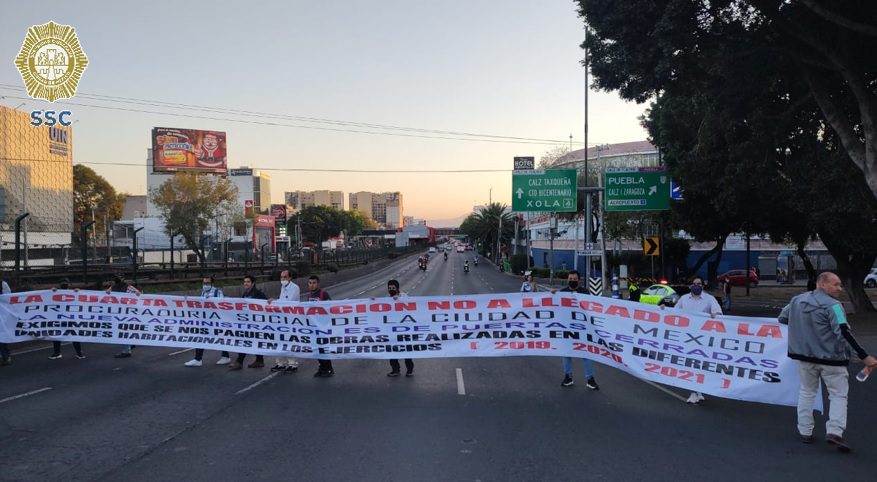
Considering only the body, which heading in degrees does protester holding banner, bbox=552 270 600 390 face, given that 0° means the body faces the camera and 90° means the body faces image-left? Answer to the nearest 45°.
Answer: approximately 0°

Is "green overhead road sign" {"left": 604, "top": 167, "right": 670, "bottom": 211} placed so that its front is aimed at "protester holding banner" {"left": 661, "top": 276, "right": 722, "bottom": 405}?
yes

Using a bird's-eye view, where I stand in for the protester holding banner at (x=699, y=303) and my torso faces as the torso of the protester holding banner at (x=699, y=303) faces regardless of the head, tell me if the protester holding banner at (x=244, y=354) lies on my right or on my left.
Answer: on my right

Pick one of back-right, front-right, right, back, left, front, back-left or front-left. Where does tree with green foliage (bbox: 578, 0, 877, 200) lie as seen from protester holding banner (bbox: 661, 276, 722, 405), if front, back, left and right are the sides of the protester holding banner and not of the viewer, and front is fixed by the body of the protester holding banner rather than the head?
back

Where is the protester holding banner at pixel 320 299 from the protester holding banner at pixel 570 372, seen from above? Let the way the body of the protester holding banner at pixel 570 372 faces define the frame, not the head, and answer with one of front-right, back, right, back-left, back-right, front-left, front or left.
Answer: right

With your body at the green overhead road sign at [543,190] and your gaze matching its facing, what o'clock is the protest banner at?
The protest banner is roughly at 12 o'clock from the green overhead road sign.

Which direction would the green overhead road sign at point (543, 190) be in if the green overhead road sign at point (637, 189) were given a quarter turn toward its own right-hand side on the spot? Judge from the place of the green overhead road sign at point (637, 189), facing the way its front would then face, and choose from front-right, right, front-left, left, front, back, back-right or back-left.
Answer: front

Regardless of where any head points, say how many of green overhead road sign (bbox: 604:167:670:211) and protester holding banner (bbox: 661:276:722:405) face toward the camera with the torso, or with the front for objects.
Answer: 2

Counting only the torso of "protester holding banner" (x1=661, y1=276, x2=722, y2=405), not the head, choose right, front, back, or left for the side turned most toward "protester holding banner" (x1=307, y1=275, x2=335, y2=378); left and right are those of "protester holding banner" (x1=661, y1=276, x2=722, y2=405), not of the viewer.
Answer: right

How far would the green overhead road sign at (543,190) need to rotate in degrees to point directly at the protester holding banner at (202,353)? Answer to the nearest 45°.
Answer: approximately 45° to its right
